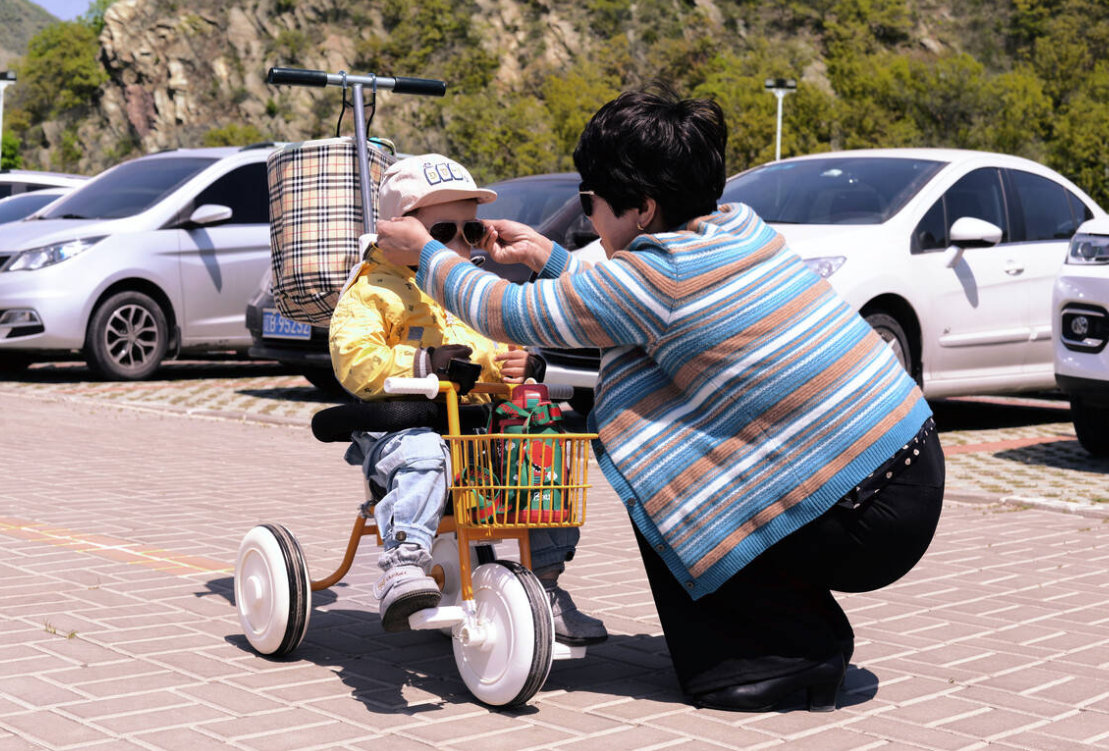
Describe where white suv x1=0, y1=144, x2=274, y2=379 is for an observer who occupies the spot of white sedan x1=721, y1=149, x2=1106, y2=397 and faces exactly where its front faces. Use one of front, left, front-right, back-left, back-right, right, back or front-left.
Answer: front-right

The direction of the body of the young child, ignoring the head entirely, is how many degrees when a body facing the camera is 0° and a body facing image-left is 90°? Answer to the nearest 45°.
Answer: approximately 315°

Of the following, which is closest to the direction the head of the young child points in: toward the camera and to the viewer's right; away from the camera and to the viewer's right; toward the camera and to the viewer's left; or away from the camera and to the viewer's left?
toward the camera and to the viewer's right

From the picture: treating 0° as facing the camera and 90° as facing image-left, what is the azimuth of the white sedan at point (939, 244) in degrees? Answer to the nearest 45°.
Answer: approximately 45°

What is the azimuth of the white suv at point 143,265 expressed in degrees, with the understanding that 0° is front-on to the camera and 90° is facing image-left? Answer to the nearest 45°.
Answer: approximately 45°

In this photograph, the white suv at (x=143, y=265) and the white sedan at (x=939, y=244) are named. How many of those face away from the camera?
0

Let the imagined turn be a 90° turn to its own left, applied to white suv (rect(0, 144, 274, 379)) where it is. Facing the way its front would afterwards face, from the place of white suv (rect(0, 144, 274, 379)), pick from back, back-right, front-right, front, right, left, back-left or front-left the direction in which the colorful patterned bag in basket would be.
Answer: front-right

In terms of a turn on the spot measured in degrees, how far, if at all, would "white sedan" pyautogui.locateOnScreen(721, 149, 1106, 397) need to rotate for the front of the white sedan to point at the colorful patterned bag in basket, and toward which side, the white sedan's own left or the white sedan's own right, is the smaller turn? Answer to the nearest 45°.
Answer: approximately 45° to the white sedan's own left

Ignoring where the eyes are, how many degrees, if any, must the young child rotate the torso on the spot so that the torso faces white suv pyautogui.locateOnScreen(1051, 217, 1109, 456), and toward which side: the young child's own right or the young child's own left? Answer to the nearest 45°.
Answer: approximately 90° to the young child's own left

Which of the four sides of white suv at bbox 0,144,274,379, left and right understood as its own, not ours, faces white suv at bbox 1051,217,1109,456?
left
